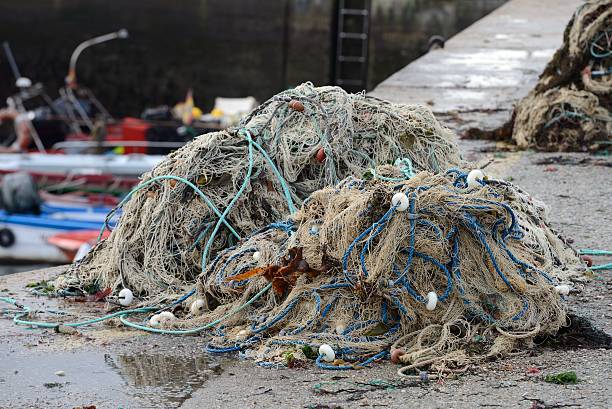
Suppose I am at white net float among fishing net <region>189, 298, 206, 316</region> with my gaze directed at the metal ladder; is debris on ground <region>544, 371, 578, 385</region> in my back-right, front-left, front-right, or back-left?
back-right
